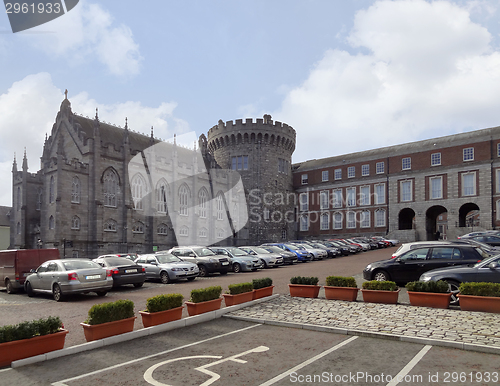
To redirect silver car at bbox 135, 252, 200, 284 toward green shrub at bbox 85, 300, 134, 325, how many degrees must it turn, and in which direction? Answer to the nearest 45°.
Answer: approximately 45° to its right

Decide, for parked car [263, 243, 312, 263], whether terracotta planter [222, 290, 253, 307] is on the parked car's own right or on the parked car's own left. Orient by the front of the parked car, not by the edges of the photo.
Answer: on the parked car's own right

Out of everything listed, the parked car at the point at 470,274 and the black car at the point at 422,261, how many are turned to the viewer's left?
2

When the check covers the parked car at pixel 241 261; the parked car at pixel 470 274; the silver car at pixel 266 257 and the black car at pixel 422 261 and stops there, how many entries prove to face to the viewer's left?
2

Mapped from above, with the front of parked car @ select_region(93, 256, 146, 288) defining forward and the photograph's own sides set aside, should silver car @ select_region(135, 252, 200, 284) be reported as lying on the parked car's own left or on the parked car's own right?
on the parked car's own right

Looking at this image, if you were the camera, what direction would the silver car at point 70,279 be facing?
facing away from the viewer and to the left of the viewer

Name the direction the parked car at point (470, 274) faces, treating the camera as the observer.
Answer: facing to the left of the viewer

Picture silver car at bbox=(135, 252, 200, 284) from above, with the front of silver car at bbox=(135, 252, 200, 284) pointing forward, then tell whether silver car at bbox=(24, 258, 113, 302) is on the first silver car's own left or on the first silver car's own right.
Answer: on the first silver car's own right
